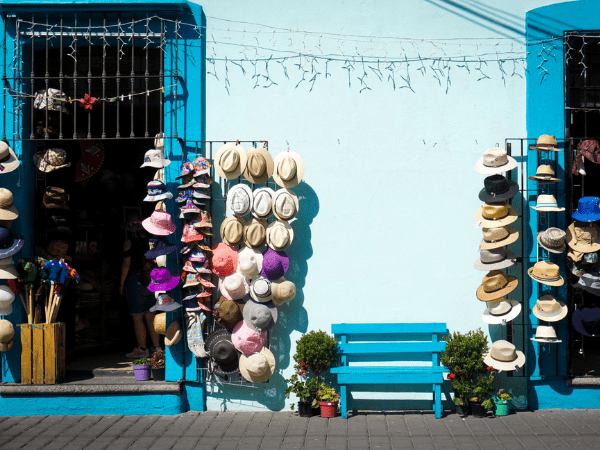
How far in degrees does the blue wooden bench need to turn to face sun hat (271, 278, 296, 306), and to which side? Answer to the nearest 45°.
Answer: approximately 90° to its right

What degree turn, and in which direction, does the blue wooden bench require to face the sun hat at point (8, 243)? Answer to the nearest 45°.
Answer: approximately 90° to its right

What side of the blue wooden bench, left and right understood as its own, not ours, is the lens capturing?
front

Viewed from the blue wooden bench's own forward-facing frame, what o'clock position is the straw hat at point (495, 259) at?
The straw hat is roughly at 9 o'clock from the blue wooden bench.

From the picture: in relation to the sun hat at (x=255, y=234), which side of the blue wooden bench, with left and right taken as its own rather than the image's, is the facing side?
right

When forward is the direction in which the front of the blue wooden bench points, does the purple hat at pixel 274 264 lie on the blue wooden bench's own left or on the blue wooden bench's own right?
on the blue wooden bench's own right

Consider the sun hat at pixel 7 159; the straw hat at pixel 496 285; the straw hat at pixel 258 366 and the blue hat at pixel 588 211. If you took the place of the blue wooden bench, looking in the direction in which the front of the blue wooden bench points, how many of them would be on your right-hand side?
2

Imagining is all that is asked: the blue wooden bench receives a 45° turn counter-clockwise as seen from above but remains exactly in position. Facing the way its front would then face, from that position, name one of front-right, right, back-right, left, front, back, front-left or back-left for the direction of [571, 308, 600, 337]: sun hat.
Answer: front-left

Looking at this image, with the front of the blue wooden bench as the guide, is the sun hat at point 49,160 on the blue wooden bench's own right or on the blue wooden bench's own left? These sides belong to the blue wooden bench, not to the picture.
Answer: on the blue wooden bench's own right

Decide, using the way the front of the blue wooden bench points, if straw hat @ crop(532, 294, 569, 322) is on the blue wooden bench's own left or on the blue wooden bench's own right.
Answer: on the blue wooden bench's own left

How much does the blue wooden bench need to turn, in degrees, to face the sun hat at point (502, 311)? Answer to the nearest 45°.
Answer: approximately 90° to its left

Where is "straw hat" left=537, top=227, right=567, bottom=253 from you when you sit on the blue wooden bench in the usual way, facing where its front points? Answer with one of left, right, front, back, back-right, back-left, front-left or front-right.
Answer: left

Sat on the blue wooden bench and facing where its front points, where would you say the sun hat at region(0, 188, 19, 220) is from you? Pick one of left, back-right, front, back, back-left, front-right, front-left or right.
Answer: right

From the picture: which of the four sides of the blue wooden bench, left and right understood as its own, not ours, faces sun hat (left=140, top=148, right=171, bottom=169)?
right

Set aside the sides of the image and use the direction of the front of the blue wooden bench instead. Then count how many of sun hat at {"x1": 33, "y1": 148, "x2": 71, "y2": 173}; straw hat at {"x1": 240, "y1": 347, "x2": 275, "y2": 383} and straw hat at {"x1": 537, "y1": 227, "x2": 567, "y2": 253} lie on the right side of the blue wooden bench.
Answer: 2

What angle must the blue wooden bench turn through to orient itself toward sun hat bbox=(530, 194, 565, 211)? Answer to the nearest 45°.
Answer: approximately 90° to its left

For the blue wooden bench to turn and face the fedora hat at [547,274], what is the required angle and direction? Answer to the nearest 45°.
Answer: approximately 90° to its left
